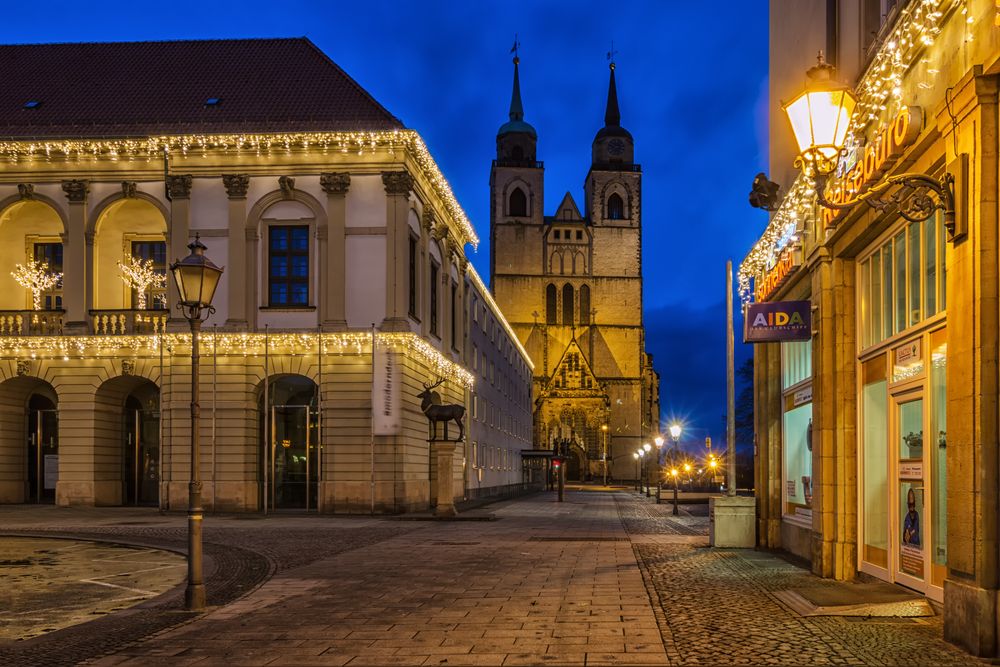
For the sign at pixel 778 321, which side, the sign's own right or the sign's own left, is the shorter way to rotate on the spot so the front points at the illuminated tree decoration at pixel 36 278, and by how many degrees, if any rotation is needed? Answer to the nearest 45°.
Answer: approximately 135° to the sign's own right

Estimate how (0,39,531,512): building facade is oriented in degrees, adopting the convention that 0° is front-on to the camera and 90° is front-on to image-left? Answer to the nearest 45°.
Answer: approximately 0°

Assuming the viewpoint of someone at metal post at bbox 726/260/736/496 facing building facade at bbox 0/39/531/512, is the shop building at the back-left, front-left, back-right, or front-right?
back-left

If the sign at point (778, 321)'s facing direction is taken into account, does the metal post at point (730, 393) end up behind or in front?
behind

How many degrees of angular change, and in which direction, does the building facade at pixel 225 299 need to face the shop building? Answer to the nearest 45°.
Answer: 0° — it already faces it
